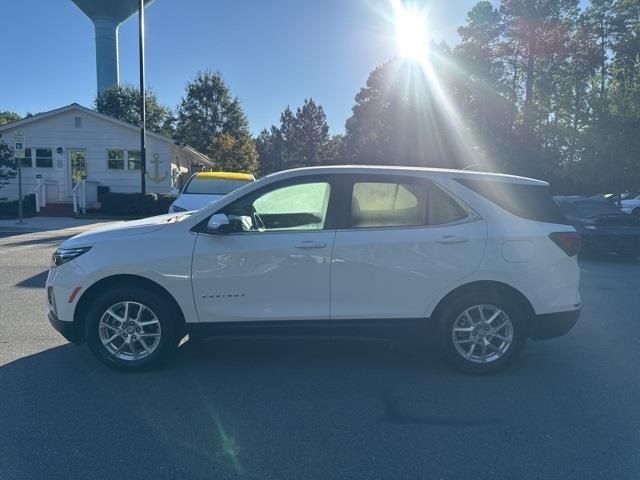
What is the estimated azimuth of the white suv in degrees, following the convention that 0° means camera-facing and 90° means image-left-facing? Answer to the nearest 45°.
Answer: approximately 90°

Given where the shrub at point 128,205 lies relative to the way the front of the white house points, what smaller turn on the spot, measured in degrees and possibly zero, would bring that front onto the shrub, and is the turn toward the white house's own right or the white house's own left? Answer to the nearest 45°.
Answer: approximately 45° to the white house's own left

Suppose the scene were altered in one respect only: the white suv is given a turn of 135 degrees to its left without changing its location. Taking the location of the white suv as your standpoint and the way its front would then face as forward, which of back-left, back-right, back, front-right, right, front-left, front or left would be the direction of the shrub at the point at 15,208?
back

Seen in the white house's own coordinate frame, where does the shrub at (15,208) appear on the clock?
The shrub is roughly at 1 o'clock from the white house.

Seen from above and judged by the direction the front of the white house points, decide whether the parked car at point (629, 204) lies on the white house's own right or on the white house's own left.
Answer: on the white house's own left

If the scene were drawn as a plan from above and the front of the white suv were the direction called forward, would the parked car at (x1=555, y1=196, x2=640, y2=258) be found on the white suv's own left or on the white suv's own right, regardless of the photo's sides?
on the white suv's own right

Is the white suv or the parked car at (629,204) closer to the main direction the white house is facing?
the white suv

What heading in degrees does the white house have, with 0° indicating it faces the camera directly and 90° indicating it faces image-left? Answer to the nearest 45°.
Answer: approximately 0°

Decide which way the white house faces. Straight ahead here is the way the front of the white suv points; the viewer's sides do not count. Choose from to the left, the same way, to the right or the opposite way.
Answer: to the left

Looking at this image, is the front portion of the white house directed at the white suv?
yes

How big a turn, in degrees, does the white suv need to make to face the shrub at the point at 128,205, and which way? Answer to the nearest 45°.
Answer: approximately 45° to its right
